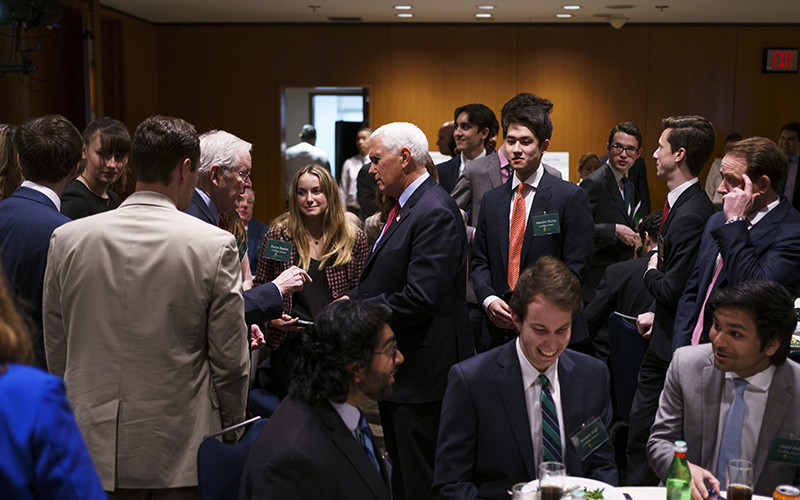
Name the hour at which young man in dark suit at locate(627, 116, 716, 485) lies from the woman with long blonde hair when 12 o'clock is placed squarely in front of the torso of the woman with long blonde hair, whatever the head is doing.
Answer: The young man in dark suit is roughly at 10 o'clock from the woman with long blonde hair.

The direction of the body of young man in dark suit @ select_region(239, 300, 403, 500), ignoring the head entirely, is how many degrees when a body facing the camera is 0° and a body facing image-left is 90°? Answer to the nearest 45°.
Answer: approximately 270°

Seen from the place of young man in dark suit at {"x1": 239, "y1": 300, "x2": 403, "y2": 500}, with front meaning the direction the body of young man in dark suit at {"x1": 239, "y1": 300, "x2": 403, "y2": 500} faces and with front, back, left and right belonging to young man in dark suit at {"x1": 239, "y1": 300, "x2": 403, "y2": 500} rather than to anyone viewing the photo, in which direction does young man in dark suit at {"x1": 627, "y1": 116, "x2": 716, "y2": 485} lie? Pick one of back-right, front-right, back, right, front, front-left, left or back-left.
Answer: front-left

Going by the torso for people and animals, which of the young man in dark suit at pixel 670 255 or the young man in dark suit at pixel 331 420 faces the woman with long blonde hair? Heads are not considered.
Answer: the young man in dark suit at pixel 670 255

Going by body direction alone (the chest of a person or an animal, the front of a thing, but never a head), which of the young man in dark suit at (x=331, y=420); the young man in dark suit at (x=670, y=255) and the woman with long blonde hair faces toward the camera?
the woman with long blonde hair

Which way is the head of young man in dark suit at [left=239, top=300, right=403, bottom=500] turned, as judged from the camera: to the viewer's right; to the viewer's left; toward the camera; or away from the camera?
to the viewer's right

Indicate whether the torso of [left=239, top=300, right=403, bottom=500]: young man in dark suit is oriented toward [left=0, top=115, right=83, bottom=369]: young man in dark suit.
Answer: no

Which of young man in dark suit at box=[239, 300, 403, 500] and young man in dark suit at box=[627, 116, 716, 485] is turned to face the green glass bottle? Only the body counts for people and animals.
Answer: young man in dark suit at box=[239, 300, 403, 500]

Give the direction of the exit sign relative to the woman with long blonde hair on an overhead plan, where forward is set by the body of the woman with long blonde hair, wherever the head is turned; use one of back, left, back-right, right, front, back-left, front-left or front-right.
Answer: back-left

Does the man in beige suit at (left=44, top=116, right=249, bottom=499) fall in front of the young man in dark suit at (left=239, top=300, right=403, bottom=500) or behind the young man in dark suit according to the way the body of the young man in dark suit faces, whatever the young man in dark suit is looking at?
behind

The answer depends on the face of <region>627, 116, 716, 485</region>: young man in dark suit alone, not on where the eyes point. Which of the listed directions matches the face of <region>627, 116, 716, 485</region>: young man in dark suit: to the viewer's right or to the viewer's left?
to the viewer's left

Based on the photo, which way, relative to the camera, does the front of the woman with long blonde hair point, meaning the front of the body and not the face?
toward the camera

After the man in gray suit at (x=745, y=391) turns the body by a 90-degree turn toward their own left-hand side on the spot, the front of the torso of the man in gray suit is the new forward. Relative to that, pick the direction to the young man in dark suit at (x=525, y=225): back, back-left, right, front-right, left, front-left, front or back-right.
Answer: back

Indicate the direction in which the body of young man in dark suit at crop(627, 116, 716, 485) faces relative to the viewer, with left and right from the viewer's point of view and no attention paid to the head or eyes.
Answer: facing to the left of the viewer

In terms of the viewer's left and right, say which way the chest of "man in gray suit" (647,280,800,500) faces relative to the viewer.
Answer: facing the viewer and to the left of the viewer

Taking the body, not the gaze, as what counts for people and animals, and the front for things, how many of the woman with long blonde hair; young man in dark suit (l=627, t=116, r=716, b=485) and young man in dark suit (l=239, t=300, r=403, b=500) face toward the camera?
1

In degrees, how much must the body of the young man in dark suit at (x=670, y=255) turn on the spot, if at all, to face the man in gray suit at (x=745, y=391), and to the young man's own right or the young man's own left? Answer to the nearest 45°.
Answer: approximately 90° to the young man's own left

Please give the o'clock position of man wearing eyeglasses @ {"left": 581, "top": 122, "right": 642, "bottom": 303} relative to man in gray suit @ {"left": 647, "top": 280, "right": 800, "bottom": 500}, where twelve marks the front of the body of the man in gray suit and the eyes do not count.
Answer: The man wearing eyeglasses is roughly at 4 o'clock from the man in gray suit.
